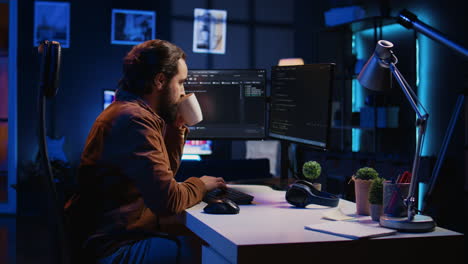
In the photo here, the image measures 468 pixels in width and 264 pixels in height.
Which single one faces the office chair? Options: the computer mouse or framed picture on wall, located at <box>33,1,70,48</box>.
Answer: the framed picture on wall

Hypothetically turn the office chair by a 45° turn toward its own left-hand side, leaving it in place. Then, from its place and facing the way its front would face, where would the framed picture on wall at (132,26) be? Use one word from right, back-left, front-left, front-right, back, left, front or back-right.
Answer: front-left

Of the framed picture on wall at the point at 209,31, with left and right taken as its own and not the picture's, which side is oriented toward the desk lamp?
front

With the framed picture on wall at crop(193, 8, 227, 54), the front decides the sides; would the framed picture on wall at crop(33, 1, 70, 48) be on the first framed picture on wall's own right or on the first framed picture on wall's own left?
on the first framed picture on wall's own right

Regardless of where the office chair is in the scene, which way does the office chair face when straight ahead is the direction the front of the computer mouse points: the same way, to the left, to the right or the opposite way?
the same way

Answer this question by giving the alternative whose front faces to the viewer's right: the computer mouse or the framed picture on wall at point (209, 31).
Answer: the computer mouse

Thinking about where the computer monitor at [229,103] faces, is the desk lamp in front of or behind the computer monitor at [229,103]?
in front

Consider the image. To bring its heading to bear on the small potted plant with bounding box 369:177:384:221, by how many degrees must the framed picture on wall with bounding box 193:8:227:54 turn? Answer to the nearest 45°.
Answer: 0° — it already faces it

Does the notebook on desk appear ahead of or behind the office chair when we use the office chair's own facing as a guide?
ahead

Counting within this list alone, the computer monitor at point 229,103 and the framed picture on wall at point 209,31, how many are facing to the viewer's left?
0

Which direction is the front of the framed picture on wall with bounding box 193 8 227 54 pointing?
toward the camera

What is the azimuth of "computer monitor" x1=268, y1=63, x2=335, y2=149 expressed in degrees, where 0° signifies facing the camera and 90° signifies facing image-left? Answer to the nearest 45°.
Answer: approximately 45°

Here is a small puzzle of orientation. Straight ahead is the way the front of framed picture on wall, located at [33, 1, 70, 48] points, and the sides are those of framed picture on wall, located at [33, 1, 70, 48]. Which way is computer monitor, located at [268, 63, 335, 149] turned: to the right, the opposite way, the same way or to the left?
to the right

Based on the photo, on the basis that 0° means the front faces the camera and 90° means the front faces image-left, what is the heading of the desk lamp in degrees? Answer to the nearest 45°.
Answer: approximately 90°

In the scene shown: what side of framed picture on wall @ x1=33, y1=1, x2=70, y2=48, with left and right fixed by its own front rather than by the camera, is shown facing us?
front

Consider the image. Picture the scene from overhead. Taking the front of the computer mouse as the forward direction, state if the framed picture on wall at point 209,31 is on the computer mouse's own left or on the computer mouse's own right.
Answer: on the computer mouse's own left
